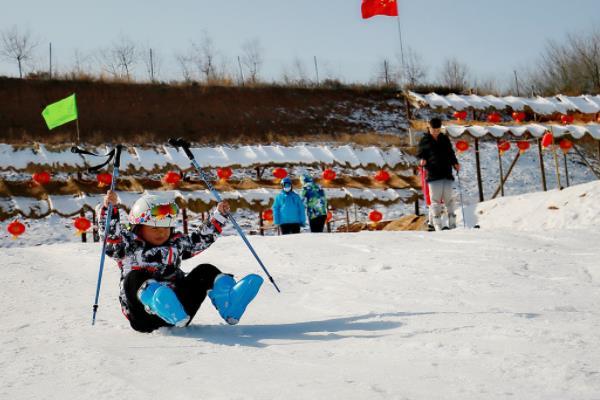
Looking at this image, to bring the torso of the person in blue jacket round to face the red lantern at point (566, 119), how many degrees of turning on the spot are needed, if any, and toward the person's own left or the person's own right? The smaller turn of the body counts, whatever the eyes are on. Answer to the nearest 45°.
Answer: approximately 135° to the person's own left

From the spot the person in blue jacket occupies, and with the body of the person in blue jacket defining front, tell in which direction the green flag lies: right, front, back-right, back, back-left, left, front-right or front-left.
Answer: back-right

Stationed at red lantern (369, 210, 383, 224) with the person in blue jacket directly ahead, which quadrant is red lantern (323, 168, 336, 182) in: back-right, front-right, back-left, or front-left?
front-right

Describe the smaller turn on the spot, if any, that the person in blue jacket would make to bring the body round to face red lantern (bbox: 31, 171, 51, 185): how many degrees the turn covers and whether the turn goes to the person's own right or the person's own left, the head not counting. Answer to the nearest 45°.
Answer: approximately 135° to the person's own right

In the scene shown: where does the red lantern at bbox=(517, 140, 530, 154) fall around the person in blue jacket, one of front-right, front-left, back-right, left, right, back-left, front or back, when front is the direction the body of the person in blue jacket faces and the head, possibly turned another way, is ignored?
back-left

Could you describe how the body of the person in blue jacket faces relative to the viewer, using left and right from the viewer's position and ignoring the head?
facing the viewer

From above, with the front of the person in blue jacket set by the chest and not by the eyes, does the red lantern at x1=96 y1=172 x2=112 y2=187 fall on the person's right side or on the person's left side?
on the person's right side

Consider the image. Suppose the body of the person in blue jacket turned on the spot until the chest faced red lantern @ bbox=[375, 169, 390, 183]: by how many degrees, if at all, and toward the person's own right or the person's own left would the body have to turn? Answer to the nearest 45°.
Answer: approximately 135° to the person's own left

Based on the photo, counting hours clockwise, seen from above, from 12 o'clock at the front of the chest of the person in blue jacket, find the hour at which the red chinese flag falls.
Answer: The red chinese flag is roughly at 7 o'clock from the person in blue jacket.
